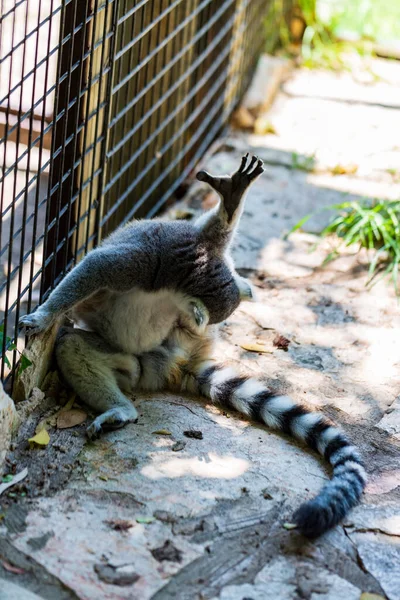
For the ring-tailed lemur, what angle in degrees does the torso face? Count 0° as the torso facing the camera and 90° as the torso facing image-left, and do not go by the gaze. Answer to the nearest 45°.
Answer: approximately 0°

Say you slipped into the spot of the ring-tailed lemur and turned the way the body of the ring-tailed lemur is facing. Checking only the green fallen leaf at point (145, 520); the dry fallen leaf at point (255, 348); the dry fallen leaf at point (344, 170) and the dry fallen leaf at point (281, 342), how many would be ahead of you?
1

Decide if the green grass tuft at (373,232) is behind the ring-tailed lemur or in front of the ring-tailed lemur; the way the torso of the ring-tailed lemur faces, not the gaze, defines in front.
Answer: behind

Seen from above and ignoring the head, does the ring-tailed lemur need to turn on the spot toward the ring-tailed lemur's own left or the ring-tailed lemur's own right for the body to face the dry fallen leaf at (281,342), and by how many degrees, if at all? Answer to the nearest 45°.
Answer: approximately 135° to the ring-tailed lemur's own left

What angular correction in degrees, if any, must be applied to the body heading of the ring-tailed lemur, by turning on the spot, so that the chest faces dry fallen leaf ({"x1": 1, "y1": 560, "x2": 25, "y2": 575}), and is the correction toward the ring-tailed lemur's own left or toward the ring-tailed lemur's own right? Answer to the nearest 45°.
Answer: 0° — it already faces it

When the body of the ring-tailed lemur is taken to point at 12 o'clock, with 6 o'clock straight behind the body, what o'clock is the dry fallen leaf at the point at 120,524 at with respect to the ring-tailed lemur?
The dry fallen leaf is roughly at 12 o'clock from the ring-tailed lemur.
